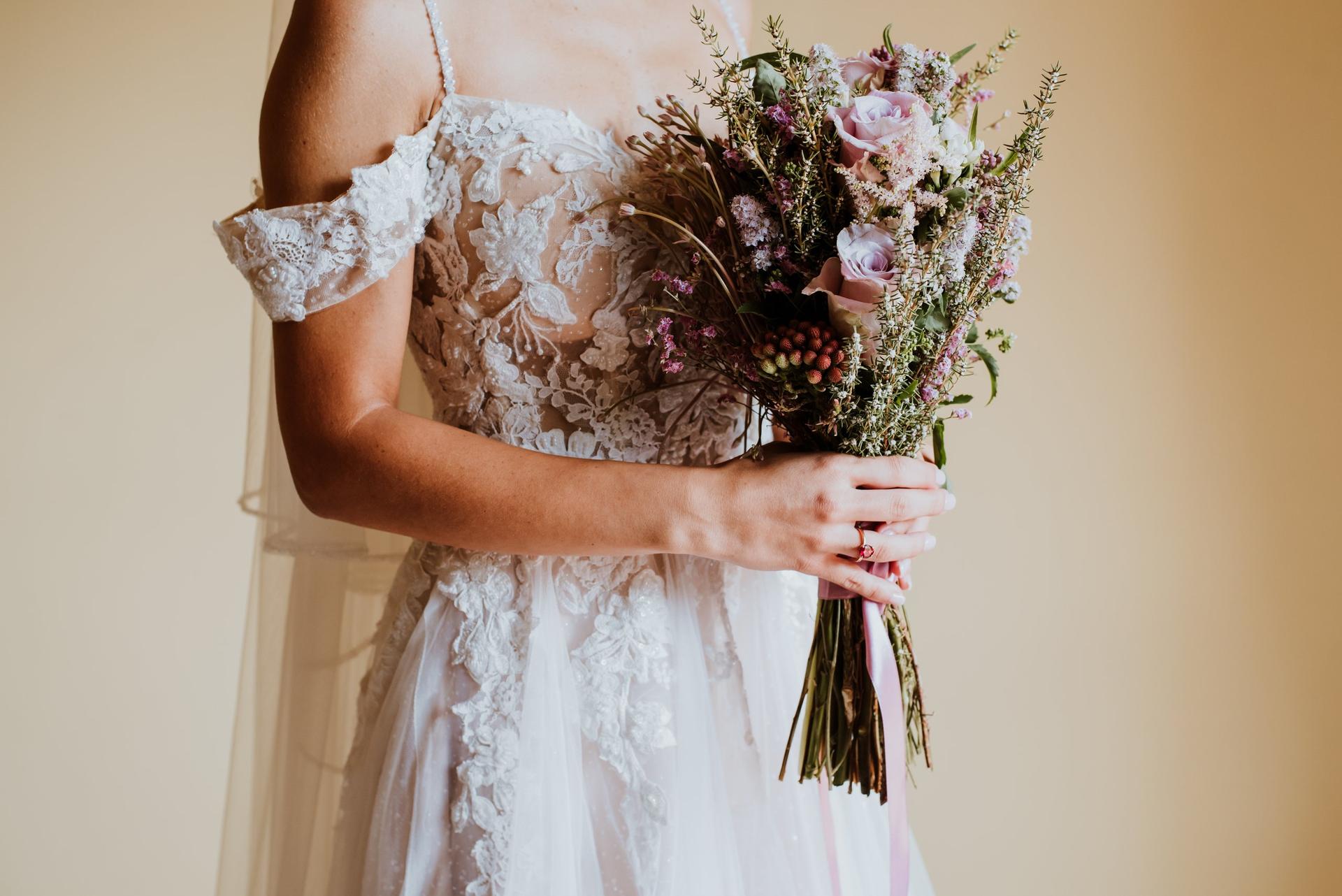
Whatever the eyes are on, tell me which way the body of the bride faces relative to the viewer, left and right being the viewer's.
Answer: facing the viewer and to the right of the viewer
